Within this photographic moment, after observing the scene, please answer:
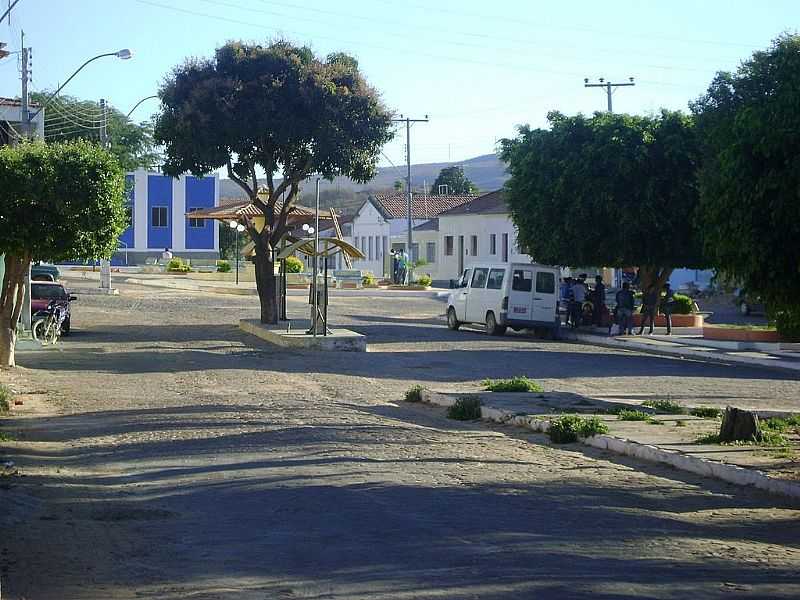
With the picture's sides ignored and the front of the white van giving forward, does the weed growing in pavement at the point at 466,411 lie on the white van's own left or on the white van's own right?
on the white van's own left

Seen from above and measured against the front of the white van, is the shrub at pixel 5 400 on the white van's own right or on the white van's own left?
on the white van's own left

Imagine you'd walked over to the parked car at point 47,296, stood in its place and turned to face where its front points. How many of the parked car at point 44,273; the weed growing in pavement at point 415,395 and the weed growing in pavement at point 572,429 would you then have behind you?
1

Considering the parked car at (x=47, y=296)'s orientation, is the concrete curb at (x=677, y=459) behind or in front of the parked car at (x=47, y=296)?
in front

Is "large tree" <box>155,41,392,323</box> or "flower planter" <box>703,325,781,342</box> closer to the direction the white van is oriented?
the large tree

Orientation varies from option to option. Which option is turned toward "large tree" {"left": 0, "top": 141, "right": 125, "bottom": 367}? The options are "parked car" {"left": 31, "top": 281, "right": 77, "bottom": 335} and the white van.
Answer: the parked car

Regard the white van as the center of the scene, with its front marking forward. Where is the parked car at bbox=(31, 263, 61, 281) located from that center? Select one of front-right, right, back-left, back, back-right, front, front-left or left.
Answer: front-left

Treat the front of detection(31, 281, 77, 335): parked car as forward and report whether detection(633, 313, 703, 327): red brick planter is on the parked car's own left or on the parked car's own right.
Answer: on the parked car's own left
